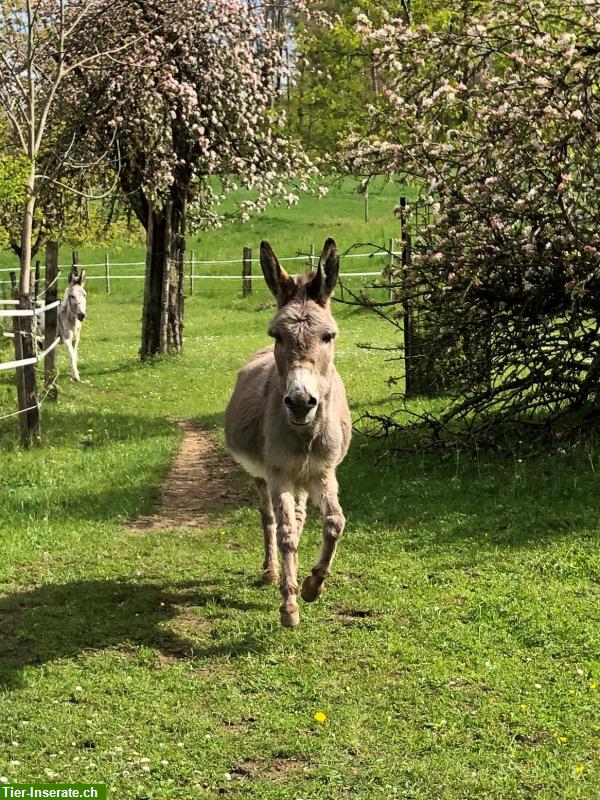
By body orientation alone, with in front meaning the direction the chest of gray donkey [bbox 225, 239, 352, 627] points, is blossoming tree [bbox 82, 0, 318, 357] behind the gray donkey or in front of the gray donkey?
behind

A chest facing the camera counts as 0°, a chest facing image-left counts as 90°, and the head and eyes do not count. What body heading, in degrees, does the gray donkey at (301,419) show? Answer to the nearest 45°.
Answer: approximately 0°

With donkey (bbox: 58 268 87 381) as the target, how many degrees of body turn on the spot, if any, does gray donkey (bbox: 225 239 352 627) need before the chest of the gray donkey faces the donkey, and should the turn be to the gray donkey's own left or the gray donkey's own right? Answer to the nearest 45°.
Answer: approximately 180°

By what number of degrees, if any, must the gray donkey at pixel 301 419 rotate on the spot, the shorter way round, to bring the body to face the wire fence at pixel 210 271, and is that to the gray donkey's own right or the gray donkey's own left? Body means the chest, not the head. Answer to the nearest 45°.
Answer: approximately 180°
